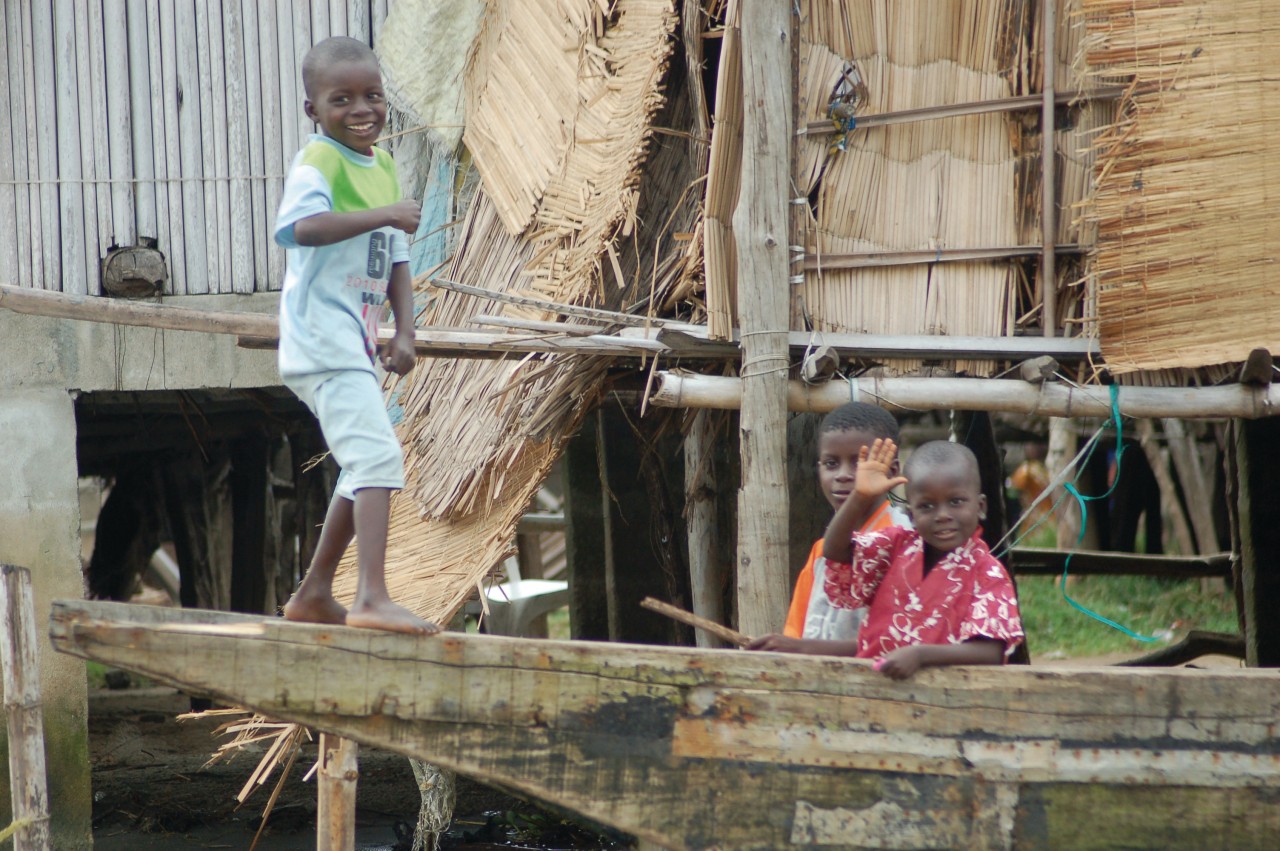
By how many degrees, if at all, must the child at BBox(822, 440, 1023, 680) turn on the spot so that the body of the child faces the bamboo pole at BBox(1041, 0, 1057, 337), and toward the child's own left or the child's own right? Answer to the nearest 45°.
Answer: approximately 180°

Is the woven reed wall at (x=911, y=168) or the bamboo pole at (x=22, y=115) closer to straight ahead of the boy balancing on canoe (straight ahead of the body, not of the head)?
the woven reed wall

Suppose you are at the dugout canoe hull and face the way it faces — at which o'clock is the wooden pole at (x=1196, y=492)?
The wooden pole is roughly at 4 o'clock from the dugout canoe hull.

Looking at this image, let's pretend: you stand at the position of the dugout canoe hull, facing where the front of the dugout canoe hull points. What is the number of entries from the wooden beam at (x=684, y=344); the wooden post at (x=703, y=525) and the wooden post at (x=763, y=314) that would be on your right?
3

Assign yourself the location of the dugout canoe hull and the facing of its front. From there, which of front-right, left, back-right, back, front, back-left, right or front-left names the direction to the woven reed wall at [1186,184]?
back-right

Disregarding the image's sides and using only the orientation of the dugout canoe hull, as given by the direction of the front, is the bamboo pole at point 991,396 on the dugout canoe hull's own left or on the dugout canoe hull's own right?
on the dugout canoe hull's own right

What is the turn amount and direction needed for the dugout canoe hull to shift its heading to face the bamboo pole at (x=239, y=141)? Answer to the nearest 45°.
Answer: approximately 45° to its right

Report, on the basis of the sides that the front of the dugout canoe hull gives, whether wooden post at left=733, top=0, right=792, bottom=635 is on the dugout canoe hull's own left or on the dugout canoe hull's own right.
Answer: on the dugout canoe hull's own right

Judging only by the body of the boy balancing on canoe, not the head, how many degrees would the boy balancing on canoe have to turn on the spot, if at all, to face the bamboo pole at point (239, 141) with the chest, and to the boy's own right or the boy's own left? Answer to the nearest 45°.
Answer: approximately 135° to the boy's own left

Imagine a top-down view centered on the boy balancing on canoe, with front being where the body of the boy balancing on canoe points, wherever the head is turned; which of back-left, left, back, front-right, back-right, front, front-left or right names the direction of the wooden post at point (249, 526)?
back-left

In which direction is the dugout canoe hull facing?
to the viewer's left

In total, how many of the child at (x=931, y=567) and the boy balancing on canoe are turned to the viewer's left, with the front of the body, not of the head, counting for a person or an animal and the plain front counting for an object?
0

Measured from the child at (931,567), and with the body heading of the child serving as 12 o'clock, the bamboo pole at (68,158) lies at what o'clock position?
The bamboo pole is roughly at 4 o'clock from the child.

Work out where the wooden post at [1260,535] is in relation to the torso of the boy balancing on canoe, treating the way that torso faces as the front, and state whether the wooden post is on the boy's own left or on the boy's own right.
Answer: on the boy's own left
